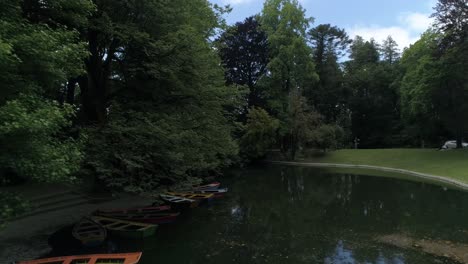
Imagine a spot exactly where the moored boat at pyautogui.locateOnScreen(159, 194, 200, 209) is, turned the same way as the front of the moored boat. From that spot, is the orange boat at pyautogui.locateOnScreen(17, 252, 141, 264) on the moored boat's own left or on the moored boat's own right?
on the moored boat's own left

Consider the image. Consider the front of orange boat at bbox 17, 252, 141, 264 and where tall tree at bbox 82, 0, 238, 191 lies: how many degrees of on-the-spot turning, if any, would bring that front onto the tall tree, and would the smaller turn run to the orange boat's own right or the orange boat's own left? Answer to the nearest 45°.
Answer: approximately 135° to the orange boat's own right

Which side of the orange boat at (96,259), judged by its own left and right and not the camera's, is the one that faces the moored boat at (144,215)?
right

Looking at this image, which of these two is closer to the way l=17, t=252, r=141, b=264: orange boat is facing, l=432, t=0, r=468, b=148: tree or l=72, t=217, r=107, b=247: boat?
the boat

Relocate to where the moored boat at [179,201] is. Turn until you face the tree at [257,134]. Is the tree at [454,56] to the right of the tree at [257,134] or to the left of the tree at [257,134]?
right

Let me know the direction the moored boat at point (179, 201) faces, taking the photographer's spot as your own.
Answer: facing away from the viewer and to the left of the viewer

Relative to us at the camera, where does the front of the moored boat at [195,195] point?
facing to the left of the viewer

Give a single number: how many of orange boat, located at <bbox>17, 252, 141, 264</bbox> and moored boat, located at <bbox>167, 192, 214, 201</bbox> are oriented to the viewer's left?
2

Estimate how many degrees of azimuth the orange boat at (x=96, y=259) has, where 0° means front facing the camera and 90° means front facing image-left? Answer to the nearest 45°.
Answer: approximately 90°
